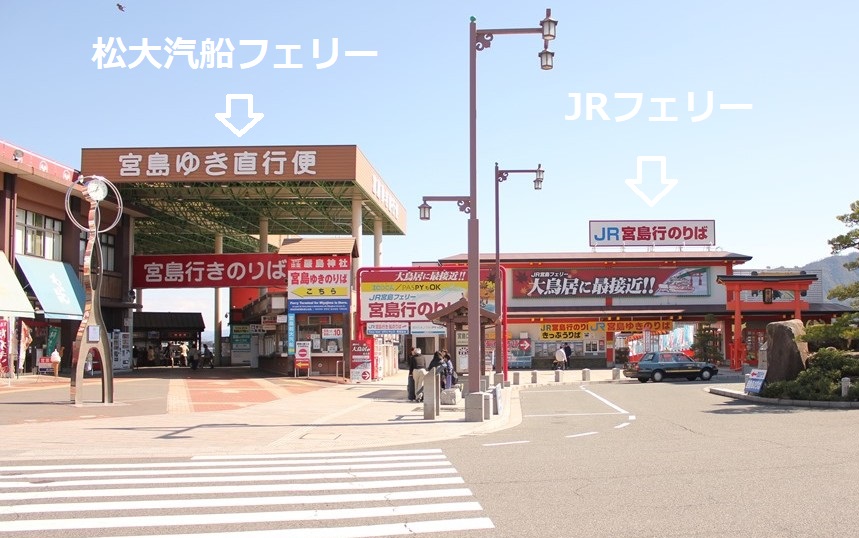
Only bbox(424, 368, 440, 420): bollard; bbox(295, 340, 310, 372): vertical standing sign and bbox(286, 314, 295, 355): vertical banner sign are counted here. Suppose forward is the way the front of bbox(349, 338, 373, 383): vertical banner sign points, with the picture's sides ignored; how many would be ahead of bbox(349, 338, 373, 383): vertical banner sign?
1

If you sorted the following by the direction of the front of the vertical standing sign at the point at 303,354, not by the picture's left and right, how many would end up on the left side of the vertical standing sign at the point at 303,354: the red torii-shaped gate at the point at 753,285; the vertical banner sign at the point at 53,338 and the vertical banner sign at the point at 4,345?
1

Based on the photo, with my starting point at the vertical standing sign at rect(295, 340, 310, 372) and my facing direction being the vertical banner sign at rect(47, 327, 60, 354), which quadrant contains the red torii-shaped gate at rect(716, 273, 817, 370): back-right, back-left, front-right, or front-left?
back-right

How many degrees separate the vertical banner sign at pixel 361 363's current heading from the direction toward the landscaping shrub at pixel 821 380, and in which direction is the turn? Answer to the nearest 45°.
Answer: approximately 45° to its left

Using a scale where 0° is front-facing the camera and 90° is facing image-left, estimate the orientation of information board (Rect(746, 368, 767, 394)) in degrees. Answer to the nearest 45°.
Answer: approximately 45°

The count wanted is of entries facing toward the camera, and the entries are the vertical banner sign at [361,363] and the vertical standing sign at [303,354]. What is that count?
2

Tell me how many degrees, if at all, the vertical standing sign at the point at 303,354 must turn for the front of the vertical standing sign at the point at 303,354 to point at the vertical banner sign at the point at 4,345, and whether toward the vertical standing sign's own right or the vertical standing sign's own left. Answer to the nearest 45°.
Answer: approximately 90° to the vertical standing sign's own right

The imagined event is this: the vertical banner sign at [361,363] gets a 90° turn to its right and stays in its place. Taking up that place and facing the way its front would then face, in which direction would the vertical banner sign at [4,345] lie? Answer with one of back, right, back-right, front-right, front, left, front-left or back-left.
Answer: front

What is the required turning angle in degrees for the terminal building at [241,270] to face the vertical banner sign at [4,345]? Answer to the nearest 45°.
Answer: approximately 45° to its right
